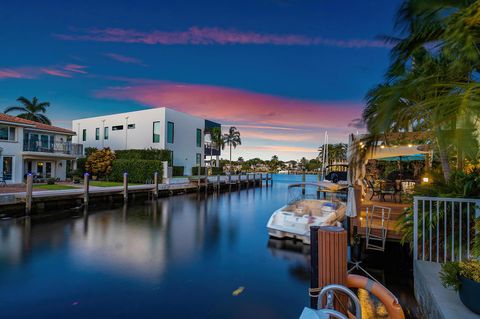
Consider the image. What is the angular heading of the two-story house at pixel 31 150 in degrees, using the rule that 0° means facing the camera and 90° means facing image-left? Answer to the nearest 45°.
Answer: approximately 315°

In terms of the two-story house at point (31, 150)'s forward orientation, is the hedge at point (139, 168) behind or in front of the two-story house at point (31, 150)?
in front

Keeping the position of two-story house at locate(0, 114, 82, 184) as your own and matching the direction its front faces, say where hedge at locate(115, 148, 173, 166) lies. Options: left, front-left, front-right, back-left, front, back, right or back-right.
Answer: front-left

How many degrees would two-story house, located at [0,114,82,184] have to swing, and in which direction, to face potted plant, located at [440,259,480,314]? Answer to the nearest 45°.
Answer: approximately 45° to its right

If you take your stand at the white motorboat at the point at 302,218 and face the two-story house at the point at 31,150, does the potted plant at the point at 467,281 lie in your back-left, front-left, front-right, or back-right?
back-left

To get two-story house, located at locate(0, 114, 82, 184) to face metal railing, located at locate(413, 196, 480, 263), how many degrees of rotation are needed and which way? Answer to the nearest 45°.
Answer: approximately 45° to its right

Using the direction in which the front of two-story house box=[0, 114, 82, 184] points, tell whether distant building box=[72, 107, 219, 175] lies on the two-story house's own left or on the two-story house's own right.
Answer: on the two-story house's own left
